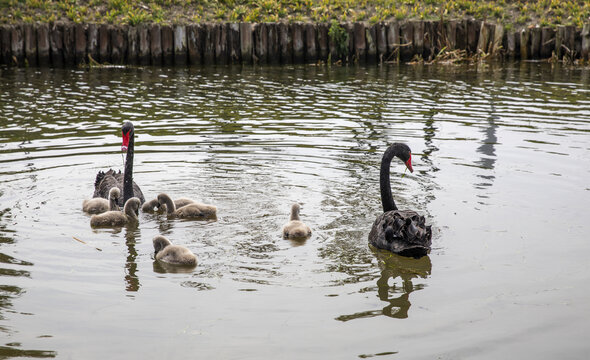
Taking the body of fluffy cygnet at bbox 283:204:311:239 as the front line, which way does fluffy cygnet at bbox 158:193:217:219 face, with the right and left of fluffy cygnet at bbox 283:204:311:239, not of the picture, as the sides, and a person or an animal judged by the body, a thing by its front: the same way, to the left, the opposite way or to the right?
to the left

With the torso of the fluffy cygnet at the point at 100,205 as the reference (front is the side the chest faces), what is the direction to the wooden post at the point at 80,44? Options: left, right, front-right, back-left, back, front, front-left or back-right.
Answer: left

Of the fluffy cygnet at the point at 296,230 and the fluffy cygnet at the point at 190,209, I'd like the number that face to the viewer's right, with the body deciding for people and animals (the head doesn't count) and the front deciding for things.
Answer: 0

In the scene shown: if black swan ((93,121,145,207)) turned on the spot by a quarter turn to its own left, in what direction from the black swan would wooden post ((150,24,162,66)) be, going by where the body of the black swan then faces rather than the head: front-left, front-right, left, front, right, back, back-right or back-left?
front-left

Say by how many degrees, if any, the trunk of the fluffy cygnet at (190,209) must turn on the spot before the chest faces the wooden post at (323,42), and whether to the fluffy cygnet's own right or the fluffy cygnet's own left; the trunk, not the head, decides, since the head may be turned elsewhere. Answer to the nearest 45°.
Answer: approximately 90° to the fluffy cygnet's own right

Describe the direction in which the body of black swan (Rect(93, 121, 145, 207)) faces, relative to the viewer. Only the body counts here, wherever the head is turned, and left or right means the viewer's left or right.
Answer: facing the viewer and to the right of the viewer

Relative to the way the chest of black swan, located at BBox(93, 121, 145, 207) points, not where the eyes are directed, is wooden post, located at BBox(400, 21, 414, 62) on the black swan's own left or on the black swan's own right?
on the black swan's own left

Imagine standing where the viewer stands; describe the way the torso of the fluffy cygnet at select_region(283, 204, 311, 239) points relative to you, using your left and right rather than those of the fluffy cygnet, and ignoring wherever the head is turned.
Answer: facing away from the viewer

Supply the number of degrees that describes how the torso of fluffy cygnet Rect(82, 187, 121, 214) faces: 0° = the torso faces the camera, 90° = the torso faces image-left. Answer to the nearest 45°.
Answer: approximately 270°

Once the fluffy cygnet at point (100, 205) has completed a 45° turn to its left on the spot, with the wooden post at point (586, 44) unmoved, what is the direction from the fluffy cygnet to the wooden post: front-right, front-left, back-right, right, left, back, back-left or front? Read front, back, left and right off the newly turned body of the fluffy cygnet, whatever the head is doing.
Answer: front

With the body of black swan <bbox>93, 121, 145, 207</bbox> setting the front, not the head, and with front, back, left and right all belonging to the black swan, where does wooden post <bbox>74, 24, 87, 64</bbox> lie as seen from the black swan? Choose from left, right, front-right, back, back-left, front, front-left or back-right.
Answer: back-left

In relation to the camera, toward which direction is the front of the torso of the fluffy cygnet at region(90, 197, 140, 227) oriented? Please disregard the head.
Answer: to the viewer's right

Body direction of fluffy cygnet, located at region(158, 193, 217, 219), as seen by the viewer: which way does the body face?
to the viewer's left

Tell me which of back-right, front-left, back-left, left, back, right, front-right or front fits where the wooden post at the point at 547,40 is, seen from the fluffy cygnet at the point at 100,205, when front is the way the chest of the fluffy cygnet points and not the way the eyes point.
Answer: front-left
